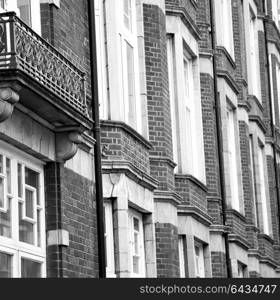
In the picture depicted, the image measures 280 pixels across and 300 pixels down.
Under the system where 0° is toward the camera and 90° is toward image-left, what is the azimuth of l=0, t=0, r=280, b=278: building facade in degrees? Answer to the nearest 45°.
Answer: approximately 315°
